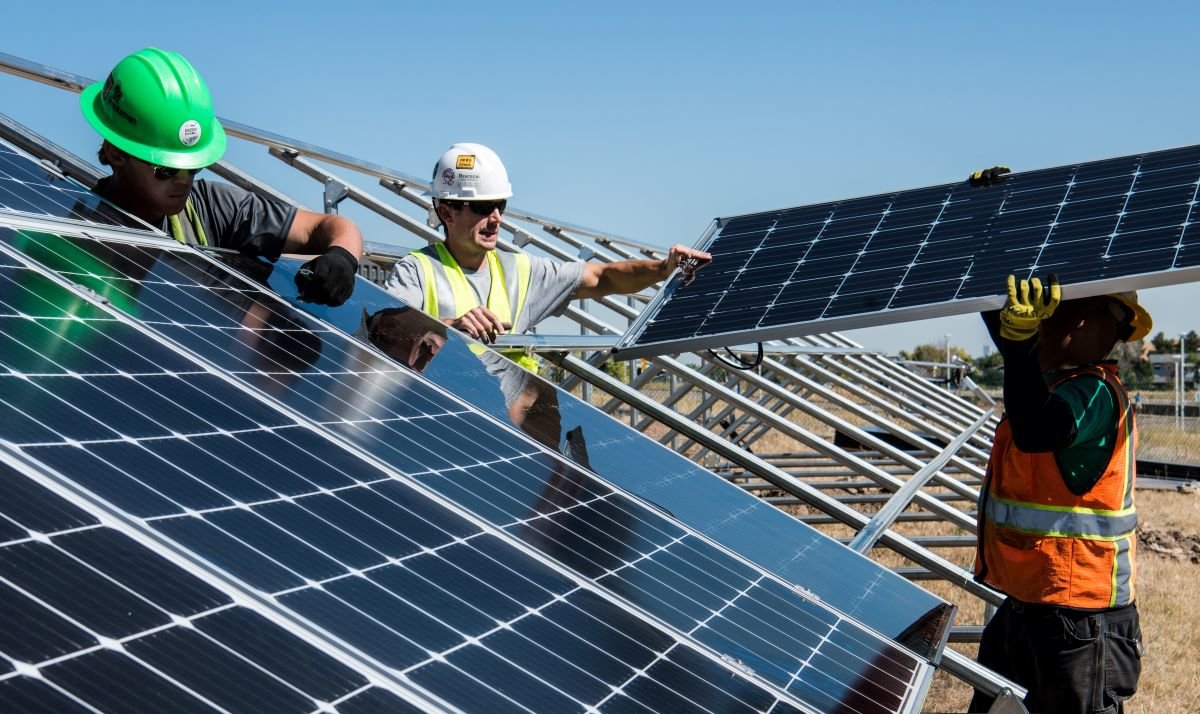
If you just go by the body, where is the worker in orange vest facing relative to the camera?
to the viewer's left

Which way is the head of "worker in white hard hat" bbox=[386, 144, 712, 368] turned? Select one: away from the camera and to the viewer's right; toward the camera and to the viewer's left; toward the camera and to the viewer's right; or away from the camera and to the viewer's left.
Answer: toward the camera and to the viewer's right

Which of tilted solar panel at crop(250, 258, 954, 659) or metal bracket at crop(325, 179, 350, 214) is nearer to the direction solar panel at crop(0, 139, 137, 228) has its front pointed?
the tilted solar panel

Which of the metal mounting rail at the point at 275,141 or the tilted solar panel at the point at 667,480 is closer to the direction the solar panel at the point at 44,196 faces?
the tilted solar panel

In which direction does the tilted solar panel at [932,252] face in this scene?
toward the camera

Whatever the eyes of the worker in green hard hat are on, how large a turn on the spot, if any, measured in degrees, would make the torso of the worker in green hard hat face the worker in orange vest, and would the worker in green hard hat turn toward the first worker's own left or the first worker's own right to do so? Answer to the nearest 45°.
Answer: approximately 45° to the first worker's own left

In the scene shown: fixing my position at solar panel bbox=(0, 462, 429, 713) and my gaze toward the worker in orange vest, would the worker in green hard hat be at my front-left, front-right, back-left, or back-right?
front-left

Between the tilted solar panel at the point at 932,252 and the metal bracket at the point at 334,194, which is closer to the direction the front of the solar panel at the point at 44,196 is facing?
the tilted solar panel

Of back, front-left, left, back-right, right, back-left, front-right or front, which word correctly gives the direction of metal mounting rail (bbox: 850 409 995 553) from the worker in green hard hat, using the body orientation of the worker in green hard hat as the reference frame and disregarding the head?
front-left

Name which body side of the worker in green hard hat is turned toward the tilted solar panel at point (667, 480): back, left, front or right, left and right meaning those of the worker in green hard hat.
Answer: front

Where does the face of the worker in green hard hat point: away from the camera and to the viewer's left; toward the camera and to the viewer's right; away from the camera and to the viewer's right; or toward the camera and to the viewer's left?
toward the camera and to the viewer's right

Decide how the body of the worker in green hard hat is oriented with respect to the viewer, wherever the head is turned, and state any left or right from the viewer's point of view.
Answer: facing the viewer and to the right of the viewer

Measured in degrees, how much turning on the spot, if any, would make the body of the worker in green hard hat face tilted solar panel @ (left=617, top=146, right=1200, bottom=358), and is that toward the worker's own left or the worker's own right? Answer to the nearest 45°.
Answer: approximately 45° to the worker's own left

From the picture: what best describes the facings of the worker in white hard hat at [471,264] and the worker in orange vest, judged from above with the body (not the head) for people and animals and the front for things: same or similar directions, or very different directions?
very different directions

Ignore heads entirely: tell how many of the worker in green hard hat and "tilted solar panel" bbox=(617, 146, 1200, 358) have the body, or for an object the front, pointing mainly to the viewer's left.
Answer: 0
